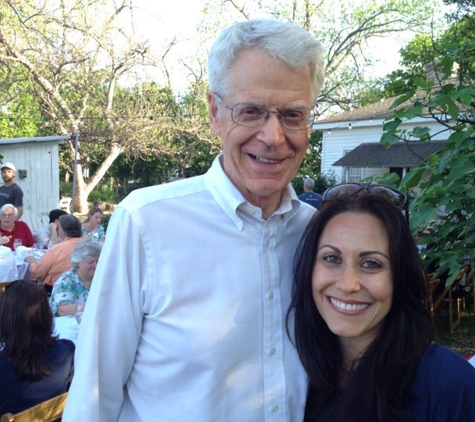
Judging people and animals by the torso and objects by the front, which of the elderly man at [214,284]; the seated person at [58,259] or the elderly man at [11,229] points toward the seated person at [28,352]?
the elderly man at [11,229]

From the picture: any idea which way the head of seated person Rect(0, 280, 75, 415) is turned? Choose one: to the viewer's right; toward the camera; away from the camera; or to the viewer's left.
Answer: away from the camera

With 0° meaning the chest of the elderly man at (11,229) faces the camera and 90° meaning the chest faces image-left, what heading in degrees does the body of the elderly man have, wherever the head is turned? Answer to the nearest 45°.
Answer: approximately 0°

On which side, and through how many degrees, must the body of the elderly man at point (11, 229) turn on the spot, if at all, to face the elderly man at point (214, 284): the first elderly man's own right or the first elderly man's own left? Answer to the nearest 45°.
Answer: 0° — they already face them

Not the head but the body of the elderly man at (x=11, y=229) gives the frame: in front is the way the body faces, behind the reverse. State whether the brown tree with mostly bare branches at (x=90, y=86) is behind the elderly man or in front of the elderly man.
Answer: behind

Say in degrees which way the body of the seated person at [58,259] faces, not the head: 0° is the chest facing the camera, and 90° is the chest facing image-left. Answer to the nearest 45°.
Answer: approximately 135°

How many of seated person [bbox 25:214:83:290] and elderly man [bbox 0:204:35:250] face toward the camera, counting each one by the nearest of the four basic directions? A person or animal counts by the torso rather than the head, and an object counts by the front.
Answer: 1

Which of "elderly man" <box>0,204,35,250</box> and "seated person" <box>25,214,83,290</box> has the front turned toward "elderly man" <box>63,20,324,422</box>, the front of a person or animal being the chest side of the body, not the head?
"elderly man" <box>0,204,35,250</box>

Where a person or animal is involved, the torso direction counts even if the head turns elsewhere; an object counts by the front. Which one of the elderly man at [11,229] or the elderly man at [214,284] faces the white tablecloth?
the elderly man at [11,229]

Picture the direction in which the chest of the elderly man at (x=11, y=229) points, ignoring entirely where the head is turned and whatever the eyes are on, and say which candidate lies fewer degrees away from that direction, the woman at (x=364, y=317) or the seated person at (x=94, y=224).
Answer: the woman

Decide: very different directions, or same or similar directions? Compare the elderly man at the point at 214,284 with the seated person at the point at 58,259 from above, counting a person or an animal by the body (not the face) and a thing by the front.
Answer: very different directions
